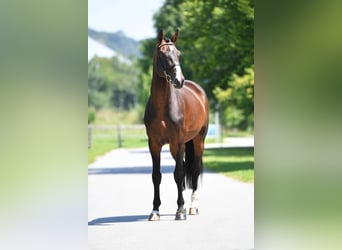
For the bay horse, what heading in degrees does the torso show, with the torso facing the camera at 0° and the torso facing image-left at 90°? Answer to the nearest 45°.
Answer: approximately 0°

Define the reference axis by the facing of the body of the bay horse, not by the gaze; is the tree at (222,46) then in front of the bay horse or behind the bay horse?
behind
